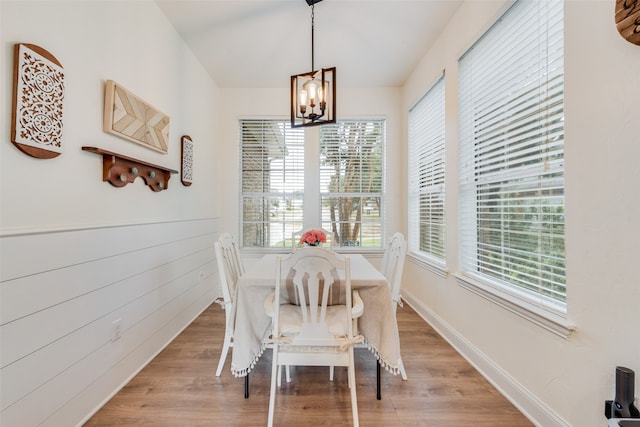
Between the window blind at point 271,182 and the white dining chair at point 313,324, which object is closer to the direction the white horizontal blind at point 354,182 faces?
the white dining chair

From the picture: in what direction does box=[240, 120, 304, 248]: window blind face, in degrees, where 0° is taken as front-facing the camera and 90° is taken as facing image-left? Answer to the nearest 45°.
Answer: approximately 0°

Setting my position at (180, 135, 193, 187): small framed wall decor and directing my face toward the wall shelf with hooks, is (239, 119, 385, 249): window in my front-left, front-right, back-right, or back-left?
back-left

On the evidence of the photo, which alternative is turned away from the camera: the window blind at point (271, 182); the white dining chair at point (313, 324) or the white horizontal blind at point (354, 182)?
the white dining chair

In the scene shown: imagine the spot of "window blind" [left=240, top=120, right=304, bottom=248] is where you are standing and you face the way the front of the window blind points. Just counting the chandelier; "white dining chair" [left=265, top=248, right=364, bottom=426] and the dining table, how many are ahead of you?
3

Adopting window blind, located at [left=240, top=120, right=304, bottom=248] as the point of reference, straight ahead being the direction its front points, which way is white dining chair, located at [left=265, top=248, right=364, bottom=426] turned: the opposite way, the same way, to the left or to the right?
the opposite way

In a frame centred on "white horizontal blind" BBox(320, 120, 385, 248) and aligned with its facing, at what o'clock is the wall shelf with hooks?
The wall shelf with hooks is roughly at 1 o'clock from the white horizontal blind.

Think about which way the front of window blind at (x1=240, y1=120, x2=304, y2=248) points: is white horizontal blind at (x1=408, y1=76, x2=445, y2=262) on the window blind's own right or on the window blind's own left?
on the window blind's own left

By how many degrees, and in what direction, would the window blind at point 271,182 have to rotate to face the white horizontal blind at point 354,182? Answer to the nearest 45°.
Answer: approximately 90° to its left

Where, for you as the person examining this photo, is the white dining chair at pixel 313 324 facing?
facing away from the viewer

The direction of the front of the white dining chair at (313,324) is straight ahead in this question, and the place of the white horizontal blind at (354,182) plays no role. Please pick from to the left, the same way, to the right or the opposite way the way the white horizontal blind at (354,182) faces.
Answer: the opposite way

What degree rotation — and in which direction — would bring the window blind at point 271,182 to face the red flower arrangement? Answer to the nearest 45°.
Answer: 0° — it already faces it

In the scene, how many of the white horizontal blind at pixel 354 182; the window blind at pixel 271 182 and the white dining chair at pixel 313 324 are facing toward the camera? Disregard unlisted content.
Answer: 2
